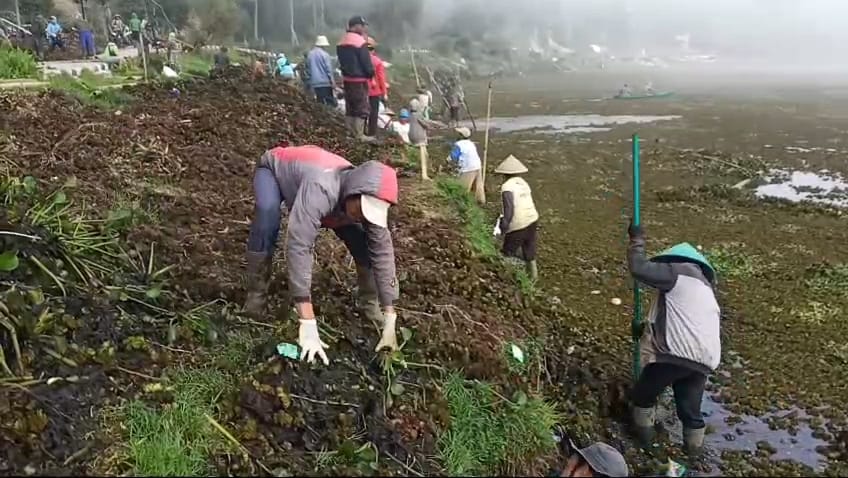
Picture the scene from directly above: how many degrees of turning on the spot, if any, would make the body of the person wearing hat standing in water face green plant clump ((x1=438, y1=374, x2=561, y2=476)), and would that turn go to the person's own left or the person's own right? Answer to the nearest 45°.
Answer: approximately 90° to the person's own left

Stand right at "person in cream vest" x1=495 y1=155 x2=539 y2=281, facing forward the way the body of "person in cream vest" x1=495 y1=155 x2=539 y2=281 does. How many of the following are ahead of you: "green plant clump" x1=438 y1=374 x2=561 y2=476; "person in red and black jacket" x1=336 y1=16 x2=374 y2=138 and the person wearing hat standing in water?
1

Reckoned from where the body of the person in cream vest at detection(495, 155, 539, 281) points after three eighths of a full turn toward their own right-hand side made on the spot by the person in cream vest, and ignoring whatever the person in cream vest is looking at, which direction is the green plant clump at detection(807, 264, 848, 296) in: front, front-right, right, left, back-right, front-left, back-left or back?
front

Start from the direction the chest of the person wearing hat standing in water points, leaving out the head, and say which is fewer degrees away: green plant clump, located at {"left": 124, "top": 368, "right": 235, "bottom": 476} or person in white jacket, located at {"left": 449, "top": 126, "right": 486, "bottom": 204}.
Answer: the person in white jacket

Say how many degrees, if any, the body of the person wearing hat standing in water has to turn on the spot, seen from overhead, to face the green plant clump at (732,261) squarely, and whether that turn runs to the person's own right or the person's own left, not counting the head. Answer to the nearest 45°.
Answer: approximately 45° to the person's own right

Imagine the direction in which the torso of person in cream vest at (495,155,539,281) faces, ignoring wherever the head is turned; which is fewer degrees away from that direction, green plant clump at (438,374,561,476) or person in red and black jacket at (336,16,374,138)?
the person in red and black jacket

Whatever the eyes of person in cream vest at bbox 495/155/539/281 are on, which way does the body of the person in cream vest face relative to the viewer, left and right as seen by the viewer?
facing away from the viewer and to the left of the viewer

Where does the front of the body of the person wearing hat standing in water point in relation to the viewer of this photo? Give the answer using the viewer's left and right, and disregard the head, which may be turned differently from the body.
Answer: facing away from the viewer and to the left of the viewer

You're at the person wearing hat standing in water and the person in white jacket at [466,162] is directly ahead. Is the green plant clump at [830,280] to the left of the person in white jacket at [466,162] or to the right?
right
